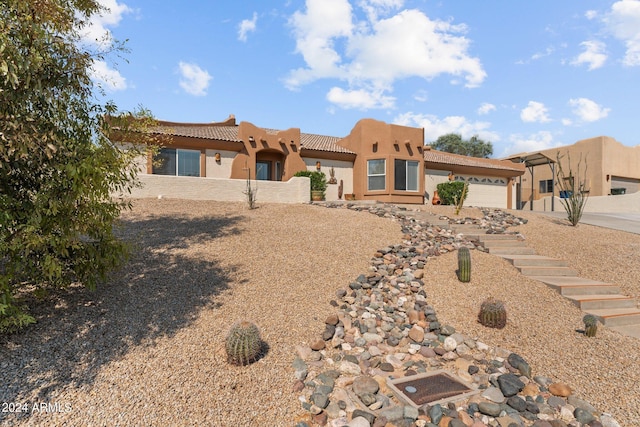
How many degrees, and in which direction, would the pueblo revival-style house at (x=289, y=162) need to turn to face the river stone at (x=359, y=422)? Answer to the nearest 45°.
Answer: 0° — it already faces it

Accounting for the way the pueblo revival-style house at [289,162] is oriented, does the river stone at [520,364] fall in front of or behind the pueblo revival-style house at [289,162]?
in front

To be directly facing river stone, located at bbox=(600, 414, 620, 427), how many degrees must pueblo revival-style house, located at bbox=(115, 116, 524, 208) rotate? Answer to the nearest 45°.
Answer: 0° — it already faces it

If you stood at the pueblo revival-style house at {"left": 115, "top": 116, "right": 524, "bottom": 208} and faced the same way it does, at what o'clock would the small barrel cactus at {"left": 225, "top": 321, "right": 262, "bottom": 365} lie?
The small barrel cactus is roughly at 12 o'clock from the pueblo revival-style house.

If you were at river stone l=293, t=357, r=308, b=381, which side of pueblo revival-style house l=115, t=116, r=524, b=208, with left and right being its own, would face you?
front

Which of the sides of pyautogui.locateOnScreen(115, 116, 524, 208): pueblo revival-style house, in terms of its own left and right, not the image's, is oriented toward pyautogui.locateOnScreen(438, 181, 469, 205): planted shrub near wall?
left

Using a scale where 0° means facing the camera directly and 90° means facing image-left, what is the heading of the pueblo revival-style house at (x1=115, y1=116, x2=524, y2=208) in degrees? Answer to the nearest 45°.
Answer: approximately 0°

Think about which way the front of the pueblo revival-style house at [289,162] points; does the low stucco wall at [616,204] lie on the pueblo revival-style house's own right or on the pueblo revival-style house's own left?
on the pueblo revival-style house's own left

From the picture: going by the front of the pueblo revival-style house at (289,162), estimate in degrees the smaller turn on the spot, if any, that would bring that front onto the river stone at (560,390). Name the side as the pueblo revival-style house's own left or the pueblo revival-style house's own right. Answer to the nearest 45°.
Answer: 0° — it already faces it

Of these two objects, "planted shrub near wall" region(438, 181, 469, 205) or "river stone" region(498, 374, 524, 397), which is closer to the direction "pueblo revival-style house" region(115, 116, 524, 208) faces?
the river stone

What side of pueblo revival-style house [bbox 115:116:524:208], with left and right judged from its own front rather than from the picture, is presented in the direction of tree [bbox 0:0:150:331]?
front

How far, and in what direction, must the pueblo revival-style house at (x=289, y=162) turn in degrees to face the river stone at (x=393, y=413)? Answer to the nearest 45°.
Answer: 0° — it already faces it
